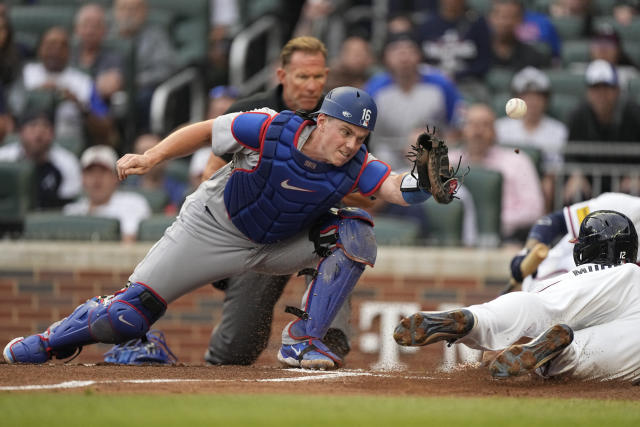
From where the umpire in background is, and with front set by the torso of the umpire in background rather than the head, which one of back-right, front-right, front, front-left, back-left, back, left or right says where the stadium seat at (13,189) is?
back

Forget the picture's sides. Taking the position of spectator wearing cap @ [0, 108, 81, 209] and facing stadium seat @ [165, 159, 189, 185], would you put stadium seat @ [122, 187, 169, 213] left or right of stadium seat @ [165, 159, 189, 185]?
right

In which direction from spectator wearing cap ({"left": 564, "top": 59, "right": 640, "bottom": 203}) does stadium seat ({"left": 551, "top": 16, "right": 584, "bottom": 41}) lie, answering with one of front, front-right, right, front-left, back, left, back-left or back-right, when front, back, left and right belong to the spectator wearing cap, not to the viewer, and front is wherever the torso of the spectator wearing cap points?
back

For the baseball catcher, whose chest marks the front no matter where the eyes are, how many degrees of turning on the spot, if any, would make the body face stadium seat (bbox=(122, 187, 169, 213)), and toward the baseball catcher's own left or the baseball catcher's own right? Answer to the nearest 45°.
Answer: approximately 135° to the baseball catcher's own left

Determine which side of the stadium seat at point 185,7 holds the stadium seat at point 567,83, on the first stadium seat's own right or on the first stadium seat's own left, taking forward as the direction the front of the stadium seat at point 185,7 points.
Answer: on the first stadium seat's own left

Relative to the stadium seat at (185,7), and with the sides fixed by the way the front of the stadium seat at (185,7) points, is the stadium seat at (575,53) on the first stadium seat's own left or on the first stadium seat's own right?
on the first stadium seat's own left
